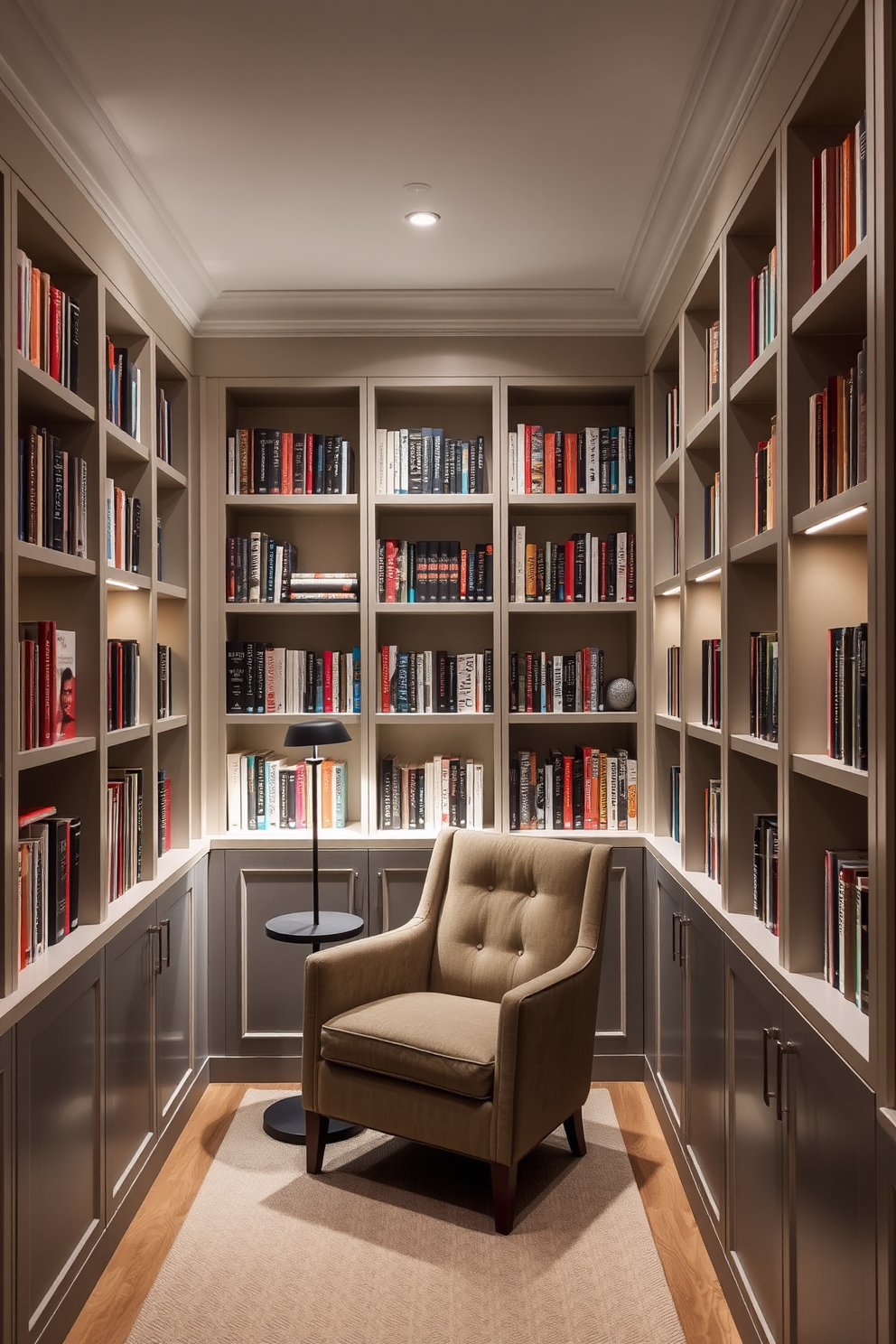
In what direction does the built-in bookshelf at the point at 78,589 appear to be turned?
to the viewer's right

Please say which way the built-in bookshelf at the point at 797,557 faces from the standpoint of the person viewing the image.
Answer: facing to the left of the viewer

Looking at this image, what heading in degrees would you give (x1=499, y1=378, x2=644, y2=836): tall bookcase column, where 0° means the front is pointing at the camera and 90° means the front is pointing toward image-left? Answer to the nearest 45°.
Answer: approximately 0°
